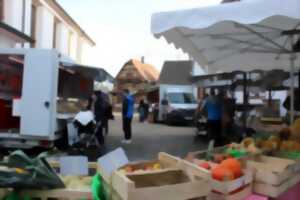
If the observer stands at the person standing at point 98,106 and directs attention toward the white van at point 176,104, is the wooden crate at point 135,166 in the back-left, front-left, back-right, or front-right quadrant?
back-right

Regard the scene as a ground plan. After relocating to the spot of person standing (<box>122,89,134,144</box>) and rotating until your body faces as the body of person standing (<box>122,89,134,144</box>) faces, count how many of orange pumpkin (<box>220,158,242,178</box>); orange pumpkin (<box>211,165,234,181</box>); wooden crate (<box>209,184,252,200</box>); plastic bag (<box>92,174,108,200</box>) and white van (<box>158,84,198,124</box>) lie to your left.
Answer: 4

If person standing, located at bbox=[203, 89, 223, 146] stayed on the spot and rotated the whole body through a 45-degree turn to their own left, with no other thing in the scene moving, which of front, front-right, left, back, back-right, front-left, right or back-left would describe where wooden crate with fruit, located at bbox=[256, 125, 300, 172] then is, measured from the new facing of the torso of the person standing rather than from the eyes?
back-left

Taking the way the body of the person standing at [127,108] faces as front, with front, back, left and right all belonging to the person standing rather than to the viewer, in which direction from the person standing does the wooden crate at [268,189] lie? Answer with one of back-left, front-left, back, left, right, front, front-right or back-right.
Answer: left

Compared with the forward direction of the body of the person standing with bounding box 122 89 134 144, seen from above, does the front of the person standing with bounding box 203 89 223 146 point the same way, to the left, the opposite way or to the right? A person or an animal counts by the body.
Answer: to the right

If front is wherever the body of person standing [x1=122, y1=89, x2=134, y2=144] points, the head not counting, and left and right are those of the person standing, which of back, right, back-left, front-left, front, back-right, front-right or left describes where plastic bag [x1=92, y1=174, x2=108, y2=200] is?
left

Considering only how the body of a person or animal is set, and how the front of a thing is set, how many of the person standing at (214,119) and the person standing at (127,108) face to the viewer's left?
1
